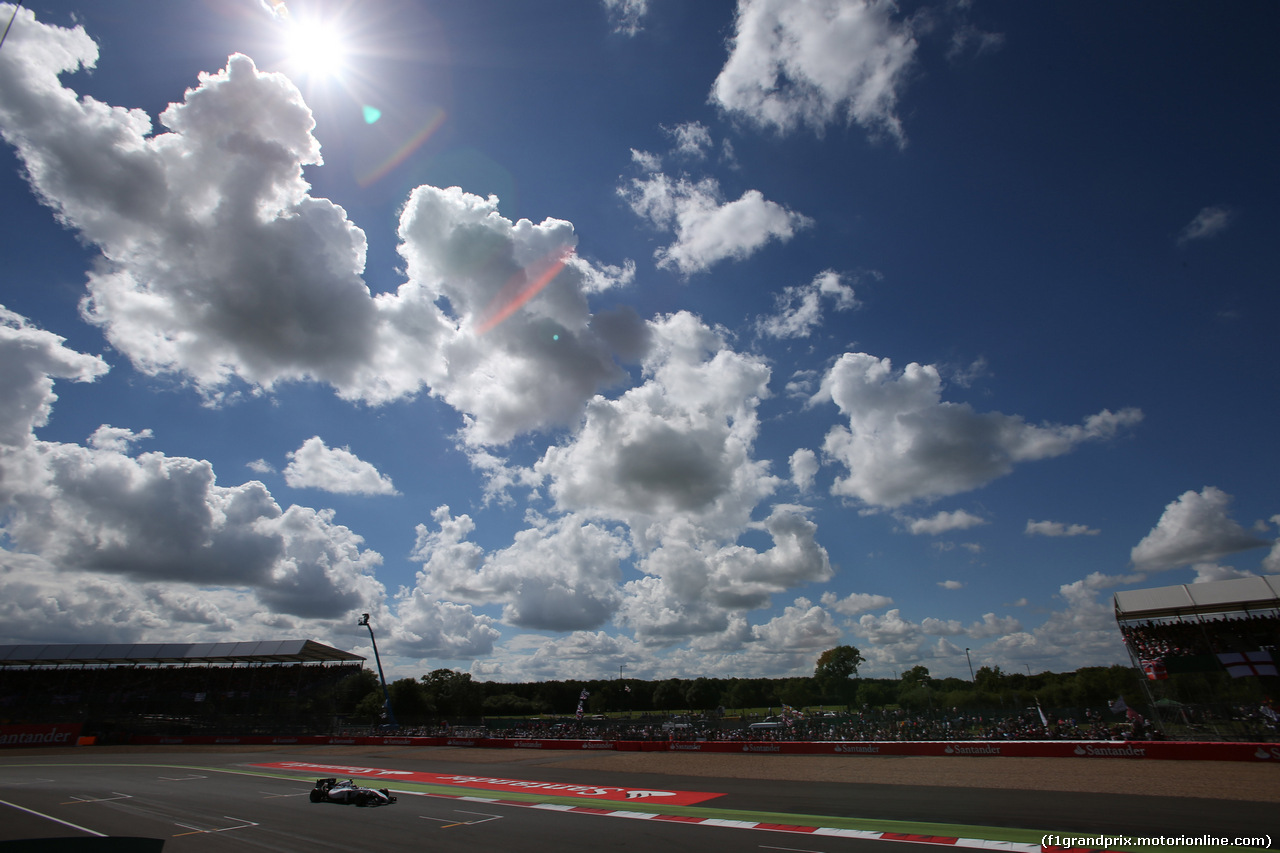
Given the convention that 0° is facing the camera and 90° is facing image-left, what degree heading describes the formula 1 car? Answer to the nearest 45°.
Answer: approximately 315°

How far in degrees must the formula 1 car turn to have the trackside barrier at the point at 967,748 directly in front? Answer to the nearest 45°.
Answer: approximately 45° to its left

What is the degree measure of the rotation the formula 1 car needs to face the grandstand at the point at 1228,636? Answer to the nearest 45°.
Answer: approximately 45° to its left

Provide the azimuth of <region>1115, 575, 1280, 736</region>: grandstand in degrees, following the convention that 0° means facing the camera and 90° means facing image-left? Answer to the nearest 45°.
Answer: approximately 45°

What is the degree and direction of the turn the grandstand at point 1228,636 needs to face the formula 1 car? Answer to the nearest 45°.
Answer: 0° — it already faces it
